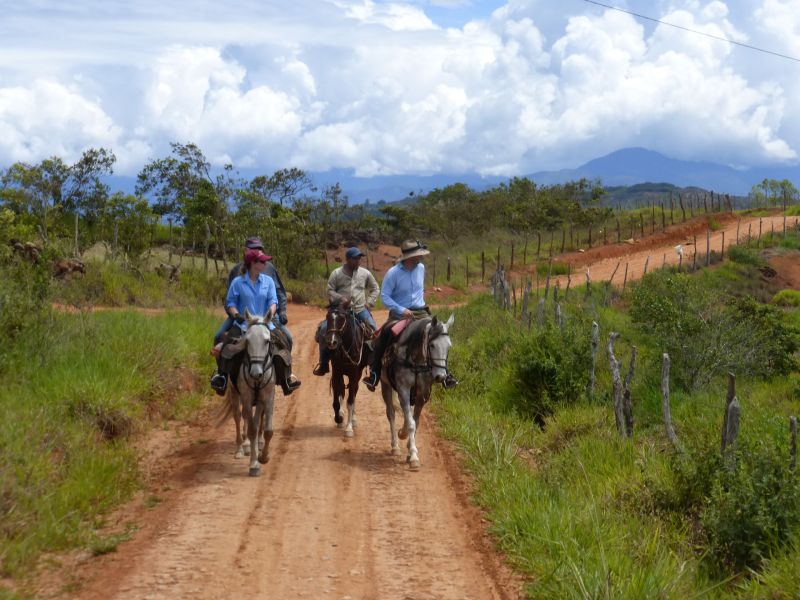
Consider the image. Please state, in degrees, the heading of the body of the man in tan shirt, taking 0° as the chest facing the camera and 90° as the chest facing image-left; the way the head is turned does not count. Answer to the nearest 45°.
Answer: approximately 0°

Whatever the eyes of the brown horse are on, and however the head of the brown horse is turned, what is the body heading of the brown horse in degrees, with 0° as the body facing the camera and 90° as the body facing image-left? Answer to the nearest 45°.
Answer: approximately 0°

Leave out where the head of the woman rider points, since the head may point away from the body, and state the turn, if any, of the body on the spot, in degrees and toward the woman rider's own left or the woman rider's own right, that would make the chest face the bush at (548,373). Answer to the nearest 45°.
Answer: approximately 135° to the woman rider's own left

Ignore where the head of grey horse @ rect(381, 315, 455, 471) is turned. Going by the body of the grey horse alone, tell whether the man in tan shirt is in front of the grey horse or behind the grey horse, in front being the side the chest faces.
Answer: behind

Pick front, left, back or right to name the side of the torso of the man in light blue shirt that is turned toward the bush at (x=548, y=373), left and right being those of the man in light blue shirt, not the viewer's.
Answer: left

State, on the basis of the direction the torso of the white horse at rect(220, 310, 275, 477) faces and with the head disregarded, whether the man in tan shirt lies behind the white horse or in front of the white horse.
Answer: behind

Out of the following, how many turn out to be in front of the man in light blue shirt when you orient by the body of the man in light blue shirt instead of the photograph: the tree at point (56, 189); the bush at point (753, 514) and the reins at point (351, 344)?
1

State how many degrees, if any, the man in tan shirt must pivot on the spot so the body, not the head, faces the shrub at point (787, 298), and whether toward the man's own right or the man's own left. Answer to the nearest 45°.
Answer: approximately 135° to the man's own left

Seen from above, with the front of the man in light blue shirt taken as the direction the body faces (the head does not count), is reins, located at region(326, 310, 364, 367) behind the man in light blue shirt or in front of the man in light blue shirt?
behind

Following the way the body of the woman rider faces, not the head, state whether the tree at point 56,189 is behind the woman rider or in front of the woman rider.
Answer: behind
